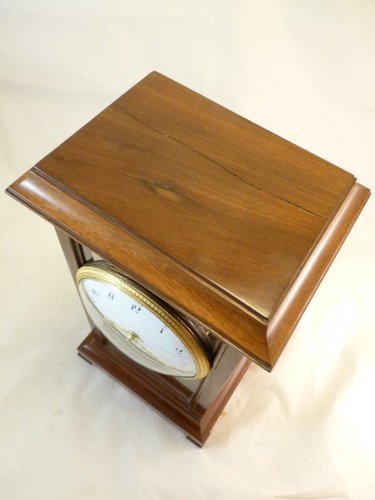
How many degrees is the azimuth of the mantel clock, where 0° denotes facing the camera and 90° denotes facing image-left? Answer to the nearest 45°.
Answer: approximately 45°
